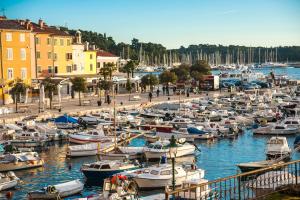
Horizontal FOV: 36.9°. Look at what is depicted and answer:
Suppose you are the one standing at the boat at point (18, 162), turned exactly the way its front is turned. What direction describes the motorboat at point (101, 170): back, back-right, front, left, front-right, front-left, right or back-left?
front-right

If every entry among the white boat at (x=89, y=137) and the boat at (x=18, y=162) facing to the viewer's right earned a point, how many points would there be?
1

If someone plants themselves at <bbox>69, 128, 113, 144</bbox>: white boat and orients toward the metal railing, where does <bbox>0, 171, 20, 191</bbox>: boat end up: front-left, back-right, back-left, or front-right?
front-right

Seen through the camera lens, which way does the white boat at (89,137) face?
facing to the left of the viewer

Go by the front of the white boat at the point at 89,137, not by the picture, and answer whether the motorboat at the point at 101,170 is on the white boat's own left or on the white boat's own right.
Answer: on the white boat's own left

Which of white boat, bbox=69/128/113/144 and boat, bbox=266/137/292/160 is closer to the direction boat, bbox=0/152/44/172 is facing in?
the boat

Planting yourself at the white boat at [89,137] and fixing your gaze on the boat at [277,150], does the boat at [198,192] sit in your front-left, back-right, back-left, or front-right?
front-right

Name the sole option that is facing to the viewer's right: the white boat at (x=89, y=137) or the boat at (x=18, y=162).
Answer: the boat

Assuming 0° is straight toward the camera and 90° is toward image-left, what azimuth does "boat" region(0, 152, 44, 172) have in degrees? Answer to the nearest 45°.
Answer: approximately 270°
